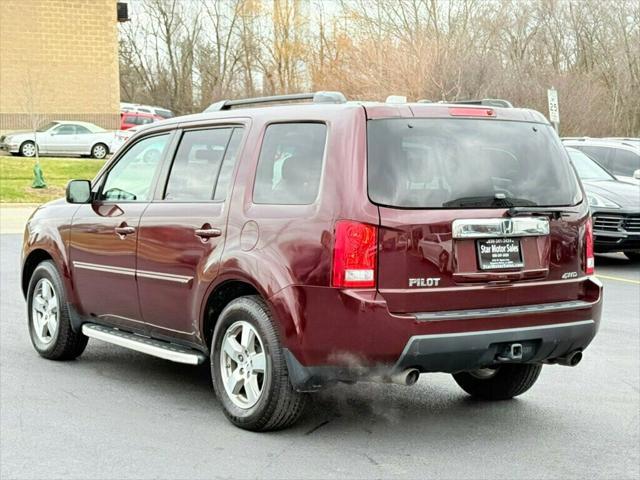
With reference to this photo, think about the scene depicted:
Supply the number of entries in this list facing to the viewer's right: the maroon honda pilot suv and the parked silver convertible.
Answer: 0

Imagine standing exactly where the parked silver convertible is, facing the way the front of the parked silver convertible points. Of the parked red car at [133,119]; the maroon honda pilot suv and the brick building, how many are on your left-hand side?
1

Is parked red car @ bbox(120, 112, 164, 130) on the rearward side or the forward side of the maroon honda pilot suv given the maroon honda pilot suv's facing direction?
on the forward side

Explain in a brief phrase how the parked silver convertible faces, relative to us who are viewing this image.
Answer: facing to the left of the viewer

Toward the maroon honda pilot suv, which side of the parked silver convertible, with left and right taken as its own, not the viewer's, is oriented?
left

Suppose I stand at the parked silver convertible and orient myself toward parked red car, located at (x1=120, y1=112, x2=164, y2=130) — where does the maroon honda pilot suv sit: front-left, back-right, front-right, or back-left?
back-right

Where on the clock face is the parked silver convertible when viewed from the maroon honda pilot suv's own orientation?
The parked silver convertible is roughly at 1 o'clock from the maroon honda pilot suv.

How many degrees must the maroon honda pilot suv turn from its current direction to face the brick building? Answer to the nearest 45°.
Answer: approximately 45° to its right

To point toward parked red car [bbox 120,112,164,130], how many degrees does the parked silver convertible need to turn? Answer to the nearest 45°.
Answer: approximately 135° to its right

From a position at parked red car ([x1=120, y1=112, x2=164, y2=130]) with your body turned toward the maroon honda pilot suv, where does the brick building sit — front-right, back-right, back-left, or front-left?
back-right

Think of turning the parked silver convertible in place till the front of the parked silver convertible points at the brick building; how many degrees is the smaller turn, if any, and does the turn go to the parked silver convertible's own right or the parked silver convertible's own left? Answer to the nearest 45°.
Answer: approximately 90° to the parked silver convertible's own right

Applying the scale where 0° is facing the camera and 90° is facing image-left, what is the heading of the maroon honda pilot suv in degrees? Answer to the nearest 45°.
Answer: approximately 135°
